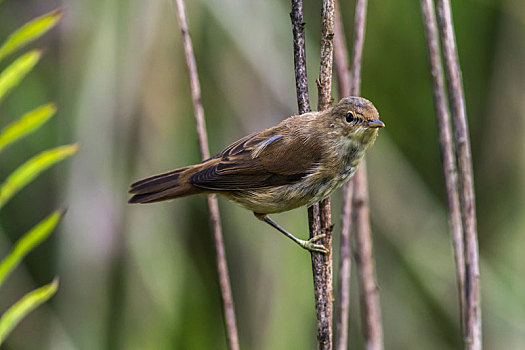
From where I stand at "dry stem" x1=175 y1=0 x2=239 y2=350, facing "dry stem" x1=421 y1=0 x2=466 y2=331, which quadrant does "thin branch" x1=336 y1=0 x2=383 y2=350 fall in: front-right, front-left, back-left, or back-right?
front-left

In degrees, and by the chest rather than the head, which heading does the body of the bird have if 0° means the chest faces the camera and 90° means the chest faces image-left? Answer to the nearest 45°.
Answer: approximately 270°

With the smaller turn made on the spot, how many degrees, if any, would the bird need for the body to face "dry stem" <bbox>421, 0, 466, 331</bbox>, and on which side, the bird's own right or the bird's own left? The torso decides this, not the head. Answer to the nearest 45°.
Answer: approximately 45° to the bird's own right

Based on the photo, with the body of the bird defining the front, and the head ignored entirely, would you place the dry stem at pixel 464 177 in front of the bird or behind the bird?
in front

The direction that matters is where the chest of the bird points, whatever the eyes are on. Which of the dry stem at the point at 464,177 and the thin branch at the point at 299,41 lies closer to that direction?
the dry stem
